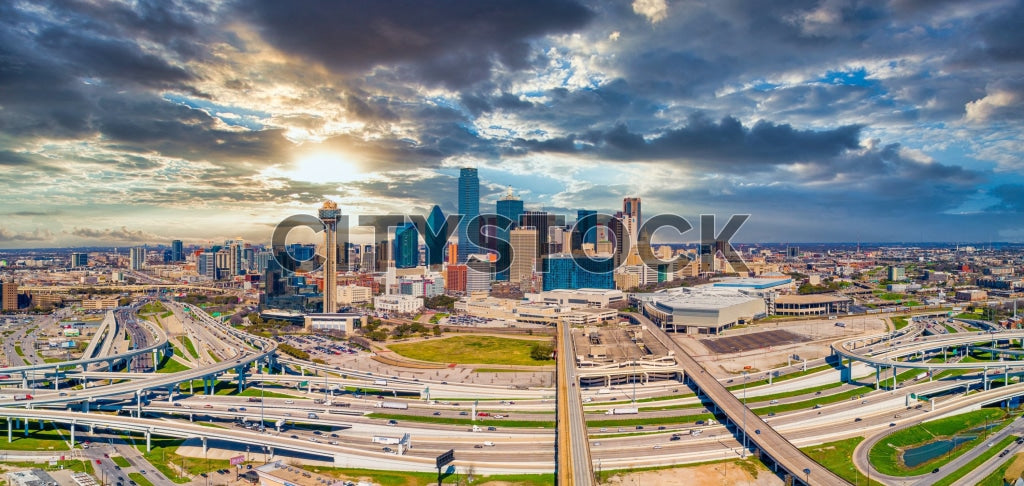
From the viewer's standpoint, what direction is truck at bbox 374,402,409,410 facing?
to the viewer's left

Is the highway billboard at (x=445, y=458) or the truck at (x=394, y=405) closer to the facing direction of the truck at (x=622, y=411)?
the truck

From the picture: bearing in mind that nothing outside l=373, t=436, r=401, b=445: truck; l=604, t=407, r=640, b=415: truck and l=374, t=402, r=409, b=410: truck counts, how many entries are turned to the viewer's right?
1

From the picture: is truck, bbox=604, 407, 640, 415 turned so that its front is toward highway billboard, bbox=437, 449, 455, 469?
no

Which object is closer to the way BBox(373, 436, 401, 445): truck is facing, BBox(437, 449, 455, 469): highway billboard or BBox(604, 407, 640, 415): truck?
the truck

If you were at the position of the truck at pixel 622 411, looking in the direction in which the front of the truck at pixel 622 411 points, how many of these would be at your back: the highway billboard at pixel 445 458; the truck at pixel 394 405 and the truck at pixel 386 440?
0

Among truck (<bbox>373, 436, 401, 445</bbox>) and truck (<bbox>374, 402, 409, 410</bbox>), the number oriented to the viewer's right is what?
1

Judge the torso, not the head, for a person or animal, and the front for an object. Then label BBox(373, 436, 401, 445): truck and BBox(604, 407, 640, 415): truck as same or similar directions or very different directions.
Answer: very different directions

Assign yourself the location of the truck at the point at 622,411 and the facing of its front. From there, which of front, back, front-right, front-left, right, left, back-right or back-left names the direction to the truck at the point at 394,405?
front

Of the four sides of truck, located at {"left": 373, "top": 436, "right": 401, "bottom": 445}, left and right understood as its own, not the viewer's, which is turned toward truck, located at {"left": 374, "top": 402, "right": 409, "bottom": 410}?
left

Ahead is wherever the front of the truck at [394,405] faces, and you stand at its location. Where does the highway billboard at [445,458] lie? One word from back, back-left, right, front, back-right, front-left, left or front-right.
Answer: left

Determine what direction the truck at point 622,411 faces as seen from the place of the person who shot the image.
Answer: facing to the left of the viewer

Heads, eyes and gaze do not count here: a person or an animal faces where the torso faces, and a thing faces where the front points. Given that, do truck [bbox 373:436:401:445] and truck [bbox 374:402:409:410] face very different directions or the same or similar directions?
very different directions

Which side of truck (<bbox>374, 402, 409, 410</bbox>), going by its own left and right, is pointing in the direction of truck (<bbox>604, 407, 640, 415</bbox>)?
back

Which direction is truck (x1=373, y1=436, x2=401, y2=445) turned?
to the viewer's right
